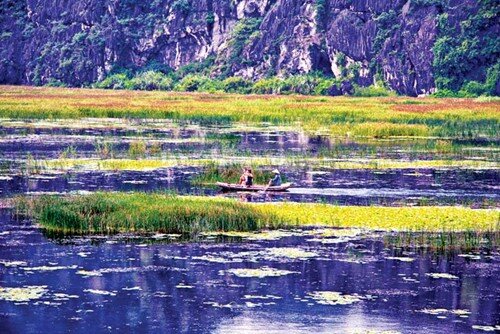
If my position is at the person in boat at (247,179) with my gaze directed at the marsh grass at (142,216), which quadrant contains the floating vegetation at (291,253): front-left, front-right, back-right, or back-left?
front-left

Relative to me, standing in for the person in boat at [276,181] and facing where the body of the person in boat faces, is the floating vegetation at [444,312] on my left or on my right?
on my left

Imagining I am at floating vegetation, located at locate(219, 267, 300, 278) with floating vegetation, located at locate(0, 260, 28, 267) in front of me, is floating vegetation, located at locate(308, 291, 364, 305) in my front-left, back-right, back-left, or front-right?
back-left

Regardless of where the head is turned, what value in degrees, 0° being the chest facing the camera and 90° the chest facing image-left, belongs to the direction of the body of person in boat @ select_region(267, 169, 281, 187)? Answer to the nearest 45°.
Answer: approximately 90°

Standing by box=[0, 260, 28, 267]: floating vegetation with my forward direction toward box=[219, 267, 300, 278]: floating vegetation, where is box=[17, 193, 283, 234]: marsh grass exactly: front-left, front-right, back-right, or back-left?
front-left

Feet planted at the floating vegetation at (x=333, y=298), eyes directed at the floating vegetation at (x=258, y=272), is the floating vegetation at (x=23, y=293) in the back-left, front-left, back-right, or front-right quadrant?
front-left

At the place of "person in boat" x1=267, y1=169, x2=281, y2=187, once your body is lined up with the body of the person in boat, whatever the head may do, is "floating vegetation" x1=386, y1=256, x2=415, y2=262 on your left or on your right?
on your left

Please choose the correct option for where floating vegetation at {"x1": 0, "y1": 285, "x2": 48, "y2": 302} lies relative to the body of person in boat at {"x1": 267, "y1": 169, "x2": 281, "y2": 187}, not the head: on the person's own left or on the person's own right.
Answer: on the person's own left

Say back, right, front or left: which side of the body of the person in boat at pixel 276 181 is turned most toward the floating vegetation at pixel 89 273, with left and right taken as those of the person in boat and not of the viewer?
left

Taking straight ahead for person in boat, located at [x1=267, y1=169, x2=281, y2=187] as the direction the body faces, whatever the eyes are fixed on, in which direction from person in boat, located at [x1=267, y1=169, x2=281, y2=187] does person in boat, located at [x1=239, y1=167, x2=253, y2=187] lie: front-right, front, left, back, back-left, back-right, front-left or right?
front

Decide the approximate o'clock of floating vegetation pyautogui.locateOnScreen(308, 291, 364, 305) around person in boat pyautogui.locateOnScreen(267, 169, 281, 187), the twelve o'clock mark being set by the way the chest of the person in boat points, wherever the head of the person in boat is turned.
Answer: The floating vegetation is roughly at 9 o'clock from the person in boat.

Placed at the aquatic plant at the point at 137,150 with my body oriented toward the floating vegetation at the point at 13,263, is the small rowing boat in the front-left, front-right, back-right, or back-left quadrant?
front-left

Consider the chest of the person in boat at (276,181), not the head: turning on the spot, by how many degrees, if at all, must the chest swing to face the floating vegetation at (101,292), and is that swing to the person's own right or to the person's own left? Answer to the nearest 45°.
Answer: approximately 90° to the person's own left
